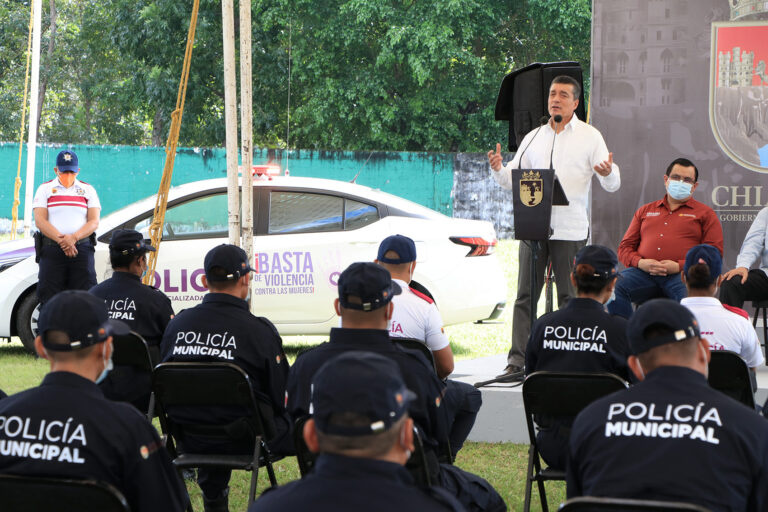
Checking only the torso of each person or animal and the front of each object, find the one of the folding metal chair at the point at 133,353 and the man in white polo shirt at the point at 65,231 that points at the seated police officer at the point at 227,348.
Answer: the man in white polo shirt

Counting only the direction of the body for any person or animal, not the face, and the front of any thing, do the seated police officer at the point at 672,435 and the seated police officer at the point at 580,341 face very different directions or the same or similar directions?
same or similar directions

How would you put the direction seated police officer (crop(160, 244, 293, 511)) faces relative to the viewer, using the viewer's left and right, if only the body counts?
facing away from the viewer and to the right of the viewer

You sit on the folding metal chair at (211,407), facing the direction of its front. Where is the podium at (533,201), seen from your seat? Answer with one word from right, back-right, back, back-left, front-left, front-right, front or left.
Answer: front

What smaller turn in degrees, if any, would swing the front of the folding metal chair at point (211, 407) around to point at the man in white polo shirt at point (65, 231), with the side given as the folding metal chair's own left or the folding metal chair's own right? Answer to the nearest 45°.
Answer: approximately 45° to the folding metal chair's own left

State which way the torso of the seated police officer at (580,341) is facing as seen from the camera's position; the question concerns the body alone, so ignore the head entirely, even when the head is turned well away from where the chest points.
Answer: away from the camera

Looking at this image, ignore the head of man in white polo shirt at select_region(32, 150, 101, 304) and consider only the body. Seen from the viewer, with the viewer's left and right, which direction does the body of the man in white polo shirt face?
facing the viewer

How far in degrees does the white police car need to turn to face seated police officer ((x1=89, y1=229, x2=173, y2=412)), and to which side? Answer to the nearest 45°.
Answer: approximately 90° to its left

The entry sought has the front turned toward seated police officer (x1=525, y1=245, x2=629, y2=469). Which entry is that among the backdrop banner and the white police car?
the backdrop banner

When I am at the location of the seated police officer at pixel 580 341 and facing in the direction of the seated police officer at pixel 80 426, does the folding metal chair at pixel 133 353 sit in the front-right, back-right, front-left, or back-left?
front-right

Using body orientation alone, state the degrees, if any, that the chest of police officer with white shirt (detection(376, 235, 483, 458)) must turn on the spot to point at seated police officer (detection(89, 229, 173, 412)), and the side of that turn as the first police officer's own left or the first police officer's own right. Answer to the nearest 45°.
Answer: approximately 135° to the first police officer's own left

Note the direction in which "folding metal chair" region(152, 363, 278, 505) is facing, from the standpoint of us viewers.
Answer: facing away from the viewer and to the right of the viewer

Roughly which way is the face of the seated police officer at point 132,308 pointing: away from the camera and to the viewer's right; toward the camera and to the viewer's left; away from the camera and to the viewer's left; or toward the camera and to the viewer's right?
away from the camera and to the viewer's right

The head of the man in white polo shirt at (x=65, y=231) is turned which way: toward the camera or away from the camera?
toward the camera

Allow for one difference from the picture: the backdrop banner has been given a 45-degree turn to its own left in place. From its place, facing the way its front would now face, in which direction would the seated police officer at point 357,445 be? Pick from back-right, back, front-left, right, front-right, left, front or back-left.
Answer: front-right

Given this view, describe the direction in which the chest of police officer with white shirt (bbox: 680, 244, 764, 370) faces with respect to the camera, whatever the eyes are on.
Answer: away from the camera
